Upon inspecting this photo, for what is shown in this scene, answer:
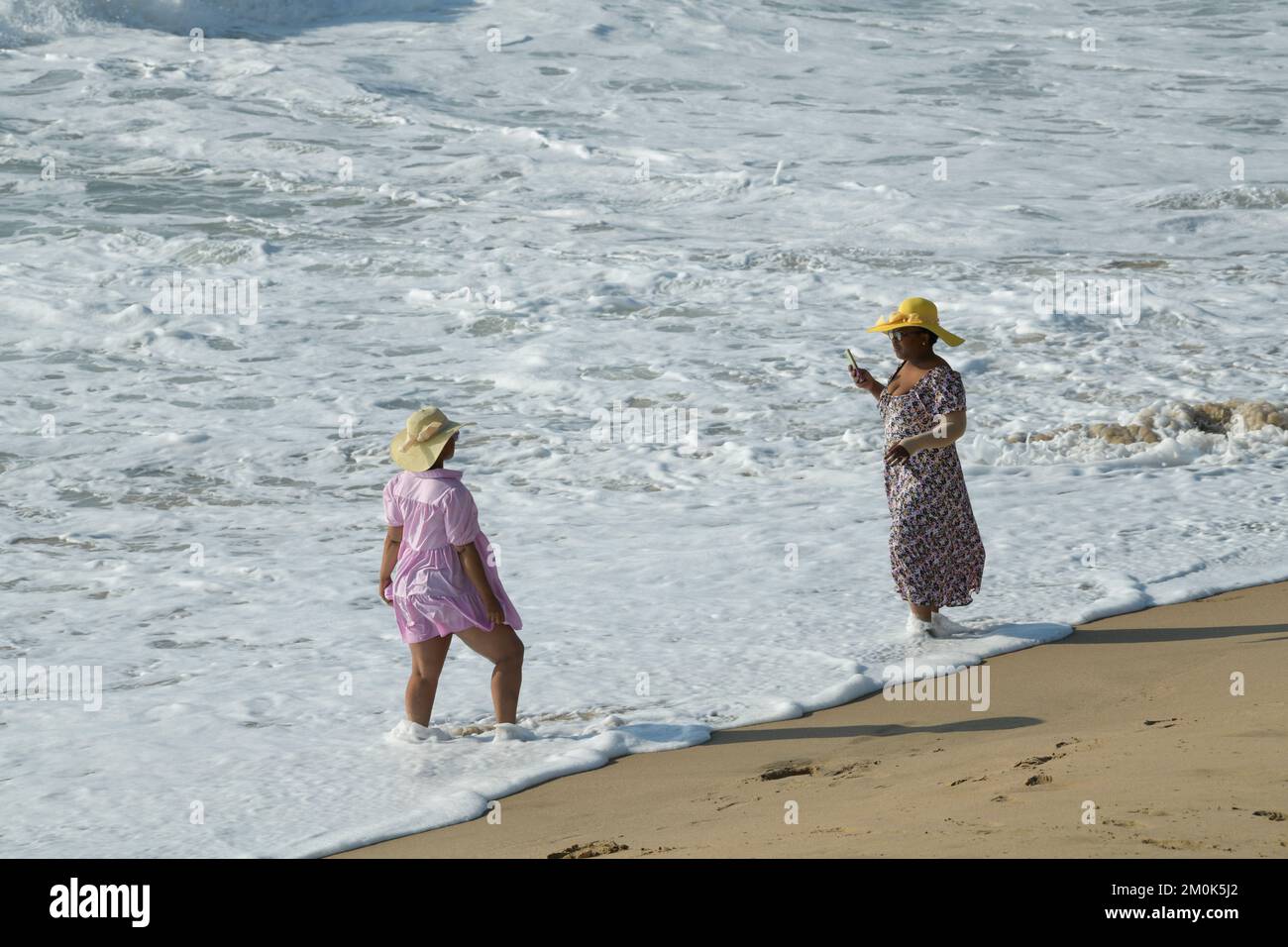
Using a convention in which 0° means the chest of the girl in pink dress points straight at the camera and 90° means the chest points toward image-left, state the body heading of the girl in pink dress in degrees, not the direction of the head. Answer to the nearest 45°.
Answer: approximately 225°

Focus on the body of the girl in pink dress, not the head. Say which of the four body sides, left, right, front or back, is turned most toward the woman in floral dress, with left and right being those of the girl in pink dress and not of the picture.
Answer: front

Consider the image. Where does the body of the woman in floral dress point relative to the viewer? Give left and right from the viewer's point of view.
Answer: facing the viewer and to the left of the viewer

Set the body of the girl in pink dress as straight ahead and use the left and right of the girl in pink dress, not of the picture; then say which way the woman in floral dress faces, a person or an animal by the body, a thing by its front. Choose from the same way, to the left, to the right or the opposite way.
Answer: the opposite way

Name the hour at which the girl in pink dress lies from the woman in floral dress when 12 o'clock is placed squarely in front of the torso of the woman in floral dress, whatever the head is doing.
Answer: The girl in pink dress is roughly at 12 o'clock from the woman in floral dress.
